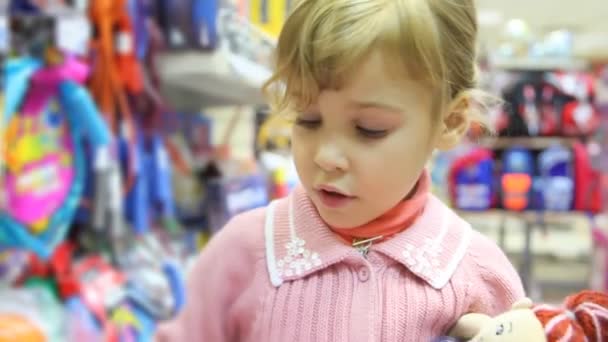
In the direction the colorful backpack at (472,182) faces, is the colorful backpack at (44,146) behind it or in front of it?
in front

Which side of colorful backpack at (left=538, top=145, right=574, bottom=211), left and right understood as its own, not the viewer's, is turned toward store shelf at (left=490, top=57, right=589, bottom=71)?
back

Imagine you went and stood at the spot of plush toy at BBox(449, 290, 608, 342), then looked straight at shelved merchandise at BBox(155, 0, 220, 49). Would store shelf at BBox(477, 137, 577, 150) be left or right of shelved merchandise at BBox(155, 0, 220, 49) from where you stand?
right

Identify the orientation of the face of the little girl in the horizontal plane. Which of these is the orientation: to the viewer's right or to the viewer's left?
to the viewer's left

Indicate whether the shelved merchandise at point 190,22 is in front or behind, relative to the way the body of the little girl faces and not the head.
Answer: behind
